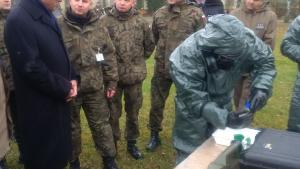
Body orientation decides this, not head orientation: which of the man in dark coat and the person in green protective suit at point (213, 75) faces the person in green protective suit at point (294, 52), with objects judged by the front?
the man in dark coat

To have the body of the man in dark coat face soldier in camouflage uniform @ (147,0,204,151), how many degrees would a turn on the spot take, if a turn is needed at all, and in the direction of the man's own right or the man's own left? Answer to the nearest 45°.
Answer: approximately 45° to the man's own left

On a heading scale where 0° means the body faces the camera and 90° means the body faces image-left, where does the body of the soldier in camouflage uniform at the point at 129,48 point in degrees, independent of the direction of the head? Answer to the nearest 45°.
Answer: approximately 0°

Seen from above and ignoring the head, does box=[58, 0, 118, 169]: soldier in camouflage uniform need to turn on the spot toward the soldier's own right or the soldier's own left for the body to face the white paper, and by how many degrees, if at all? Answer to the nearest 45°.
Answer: approximately 45° to the soldier's own left

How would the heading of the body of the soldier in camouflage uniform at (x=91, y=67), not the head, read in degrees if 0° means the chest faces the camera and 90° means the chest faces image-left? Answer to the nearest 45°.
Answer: approximately 0°

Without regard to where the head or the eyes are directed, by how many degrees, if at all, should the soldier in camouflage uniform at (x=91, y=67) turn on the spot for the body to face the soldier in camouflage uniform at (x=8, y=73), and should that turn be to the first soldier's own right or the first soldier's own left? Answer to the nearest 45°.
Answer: approximately 90° to the first soldier's own right

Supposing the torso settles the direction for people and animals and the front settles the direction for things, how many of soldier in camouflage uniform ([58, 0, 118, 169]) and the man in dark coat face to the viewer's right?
1

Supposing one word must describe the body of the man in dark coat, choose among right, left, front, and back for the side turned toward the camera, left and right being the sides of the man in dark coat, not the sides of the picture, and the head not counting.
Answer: right

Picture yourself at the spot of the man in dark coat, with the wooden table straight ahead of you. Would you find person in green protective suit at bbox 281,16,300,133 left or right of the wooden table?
left

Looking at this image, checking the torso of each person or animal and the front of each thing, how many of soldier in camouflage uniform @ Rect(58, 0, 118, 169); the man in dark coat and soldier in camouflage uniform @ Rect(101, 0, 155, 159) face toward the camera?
2

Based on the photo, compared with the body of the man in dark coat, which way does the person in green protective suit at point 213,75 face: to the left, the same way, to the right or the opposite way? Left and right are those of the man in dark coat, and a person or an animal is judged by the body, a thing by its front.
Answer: to the right
